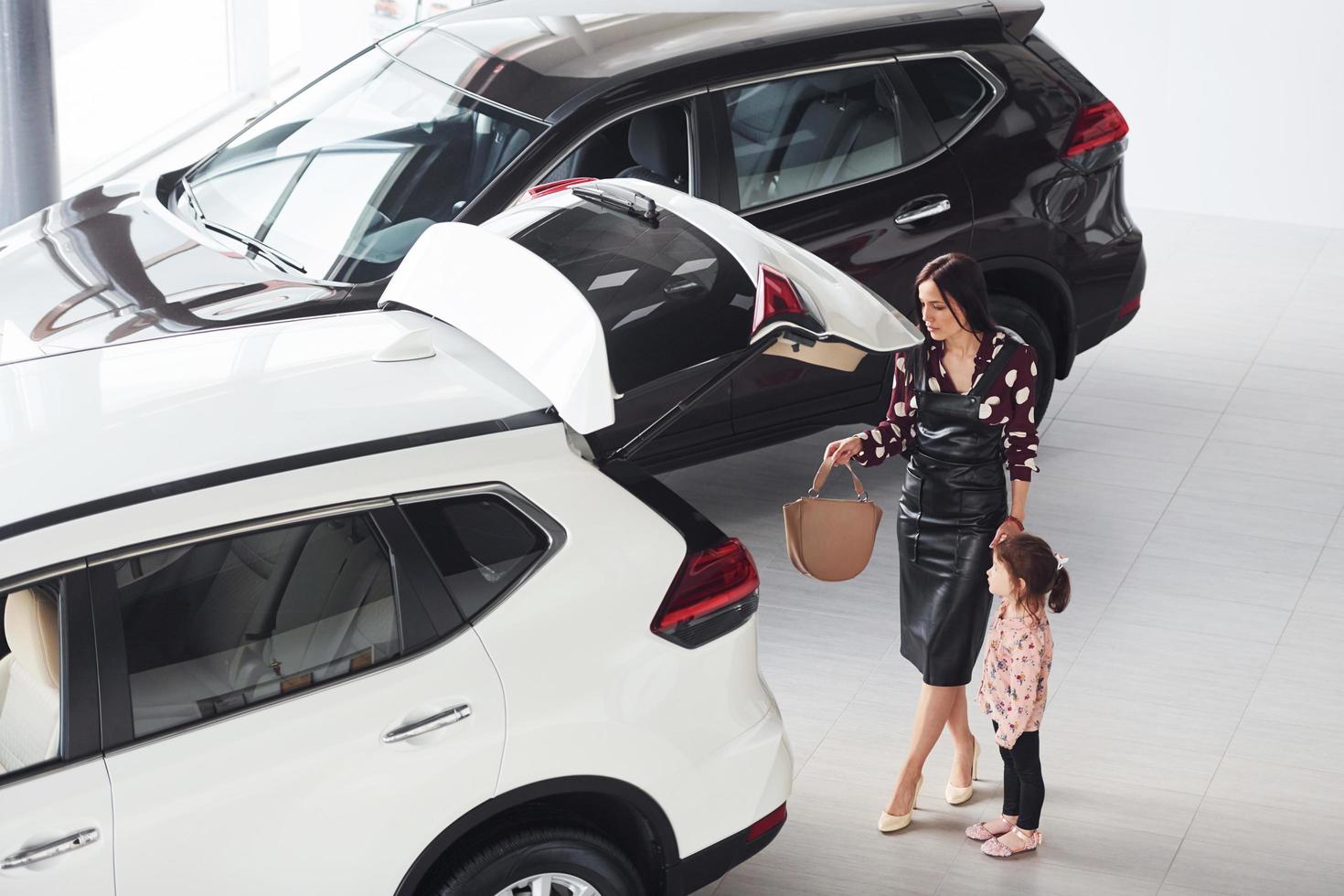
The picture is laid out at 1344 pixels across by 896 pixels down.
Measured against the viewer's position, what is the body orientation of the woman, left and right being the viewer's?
facing the viewer and to the left of the viewer

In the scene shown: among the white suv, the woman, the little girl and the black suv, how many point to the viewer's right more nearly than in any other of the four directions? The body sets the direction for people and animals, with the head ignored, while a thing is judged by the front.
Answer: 0

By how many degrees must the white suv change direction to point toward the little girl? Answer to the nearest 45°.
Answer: approximately 135° to its left

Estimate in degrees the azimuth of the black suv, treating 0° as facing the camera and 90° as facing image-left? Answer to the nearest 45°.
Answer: approximately 45°

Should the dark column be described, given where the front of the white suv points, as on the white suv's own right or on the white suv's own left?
on the white suv's own right

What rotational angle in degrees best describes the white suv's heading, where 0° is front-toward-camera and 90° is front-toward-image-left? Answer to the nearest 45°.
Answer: approximately 45°

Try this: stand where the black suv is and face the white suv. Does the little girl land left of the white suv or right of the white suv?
left

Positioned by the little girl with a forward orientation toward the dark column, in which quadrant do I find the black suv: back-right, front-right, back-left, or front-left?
front-right

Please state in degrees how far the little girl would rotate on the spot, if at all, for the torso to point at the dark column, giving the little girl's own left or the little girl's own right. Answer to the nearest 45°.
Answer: approximately 45° to the little girl's own right

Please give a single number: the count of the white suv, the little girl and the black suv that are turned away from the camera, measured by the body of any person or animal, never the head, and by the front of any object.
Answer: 0

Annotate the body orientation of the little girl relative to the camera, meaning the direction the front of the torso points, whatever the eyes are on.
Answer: to the viewer's left

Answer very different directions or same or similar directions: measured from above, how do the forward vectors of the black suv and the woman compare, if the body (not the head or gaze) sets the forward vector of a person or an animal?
same or similar directions

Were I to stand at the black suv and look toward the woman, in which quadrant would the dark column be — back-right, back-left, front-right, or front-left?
back-right

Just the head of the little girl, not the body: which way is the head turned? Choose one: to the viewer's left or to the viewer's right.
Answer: to the viewer's left

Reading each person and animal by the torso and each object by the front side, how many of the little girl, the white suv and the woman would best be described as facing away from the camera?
0
